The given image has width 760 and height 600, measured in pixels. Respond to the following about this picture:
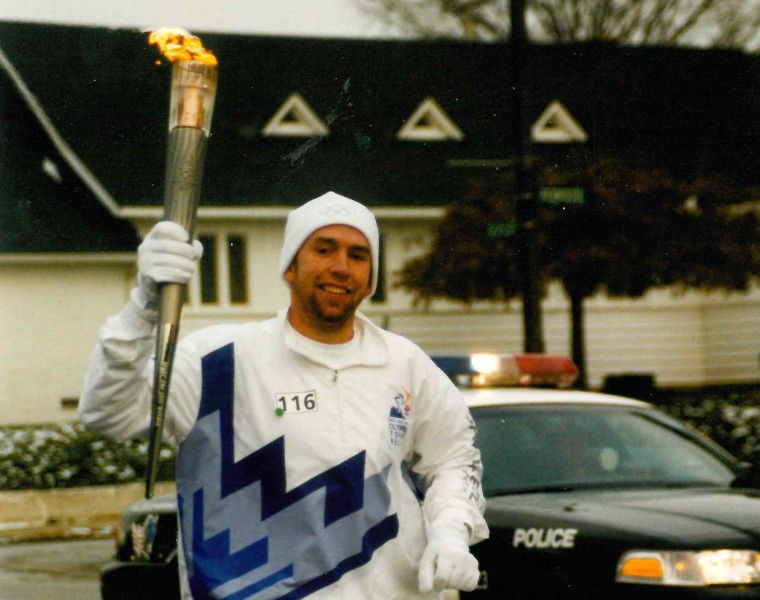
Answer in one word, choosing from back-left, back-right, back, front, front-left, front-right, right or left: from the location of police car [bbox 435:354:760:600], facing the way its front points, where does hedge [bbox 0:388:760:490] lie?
back

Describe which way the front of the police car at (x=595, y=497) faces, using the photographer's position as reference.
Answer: facing the viewer and to the right of the viewer

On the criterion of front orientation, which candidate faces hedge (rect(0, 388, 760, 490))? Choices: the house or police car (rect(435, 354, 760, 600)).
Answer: the house

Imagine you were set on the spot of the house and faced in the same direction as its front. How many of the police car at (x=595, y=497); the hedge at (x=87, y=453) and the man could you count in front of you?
3

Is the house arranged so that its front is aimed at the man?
yes

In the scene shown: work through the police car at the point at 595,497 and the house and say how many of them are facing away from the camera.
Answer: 0

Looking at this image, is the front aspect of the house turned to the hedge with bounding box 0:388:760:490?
yes
